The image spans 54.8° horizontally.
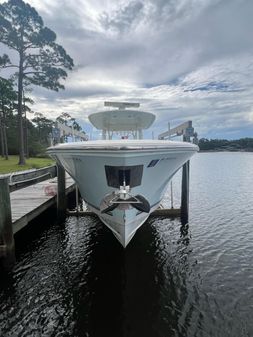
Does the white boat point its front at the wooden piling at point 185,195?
no

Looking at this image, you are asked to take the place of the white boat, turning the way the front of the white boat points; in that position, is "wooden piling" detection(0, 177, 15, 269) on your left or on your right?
on your right

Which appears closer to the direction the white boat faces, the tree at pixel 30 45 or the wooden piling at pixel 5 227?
the wooden piling

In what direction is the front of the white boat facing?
toward the camera

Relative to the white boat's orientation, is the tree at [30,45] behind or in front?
behind

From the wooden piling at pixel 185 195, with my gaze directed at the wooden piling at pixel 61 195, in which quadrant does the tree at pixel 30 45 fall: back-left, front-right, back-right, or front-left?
front-right

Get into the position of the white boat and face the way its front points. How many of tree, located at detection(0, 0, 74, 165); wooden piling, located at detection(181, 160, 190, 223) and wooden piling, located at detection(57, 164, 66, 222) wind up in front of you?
0

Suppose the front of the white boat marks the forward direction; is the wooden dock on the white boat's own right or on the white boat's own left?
on the white boat's own right

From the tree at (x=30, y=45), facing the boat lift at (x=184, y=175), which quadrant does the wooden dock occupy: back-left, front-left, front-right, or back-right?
front-right

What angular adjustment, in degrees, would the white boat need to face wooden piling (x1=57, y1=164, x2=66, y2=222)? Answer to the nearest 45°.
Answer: approximately 135° to its right

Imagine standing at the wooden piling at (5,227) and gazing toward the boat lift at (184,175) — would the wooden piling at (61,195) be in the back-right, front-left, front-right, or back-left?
front-left

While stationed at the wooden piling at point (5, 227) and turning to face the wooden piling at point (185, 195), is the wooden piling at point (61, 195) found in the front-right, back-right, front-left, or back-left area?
front-left
